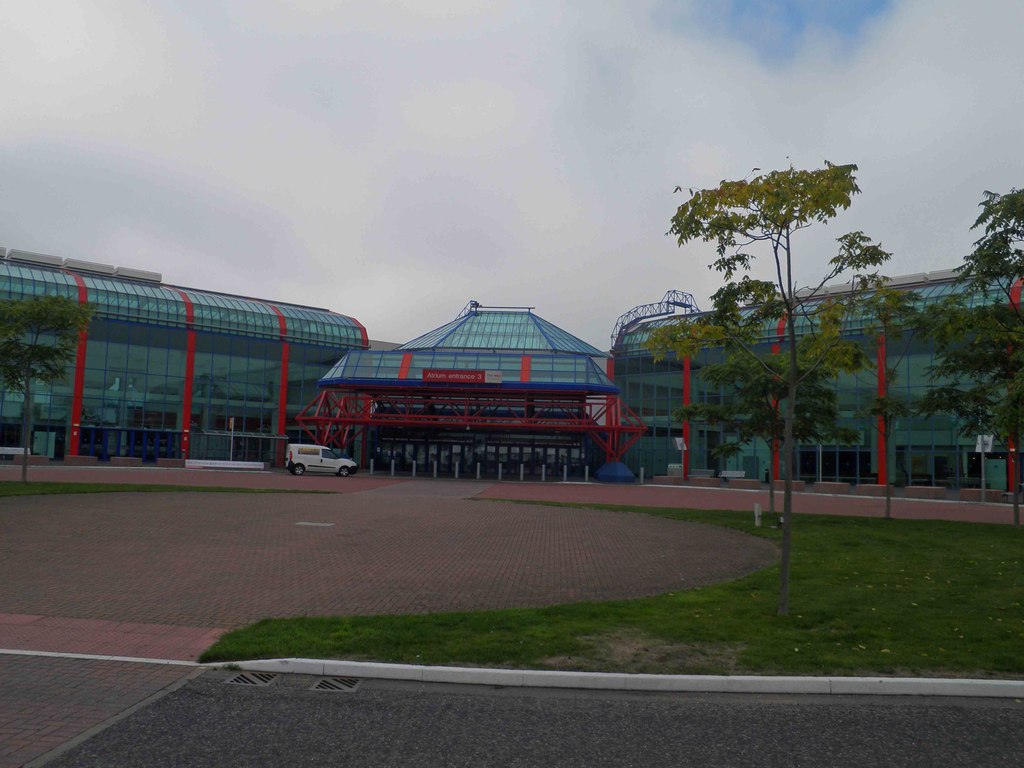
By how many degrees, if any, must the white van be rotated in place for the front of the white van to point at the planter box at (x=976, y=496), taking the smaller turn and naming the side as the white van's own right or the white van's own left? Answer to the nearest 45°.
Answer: approximately 45° to the white van's own right

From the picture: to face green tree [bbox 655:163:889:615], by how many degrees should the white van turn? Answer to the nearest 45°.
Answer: approximately 90° to its right

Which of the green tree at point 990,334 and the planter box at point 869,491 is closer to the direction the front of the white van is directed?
the planter box

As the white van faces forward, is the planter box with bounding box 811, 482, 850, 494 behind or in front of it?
in front

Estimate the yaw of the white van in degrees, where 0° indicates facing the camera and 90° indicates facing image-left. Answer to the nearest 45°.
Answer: approximately 270°

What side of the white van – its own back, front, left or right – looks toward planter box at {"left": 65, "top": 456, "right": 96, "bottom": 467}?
back

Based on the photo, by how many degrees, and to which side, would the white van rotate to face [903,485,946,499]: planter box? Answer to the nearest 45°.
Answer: approximately 45° to its right

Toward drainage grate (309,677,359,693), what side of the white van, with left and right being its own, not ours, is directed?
right

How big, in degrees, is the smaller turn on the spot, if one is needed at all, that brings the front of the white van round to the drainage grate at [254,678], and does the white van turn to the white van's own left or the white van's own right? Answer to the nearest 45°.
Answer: approximately 90° to the white van's own right

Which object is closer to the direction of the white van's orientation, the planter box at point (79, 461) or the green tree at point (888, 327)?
the green tree

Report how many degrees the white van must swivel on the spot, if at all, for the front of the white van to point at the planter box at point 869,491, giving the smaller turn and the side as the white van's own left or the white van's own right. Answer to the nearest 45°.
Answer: approximately 45° to the white van's own right

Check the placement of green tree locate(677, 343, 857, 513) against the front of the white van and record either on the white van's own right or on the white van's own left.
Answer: on the white van's own right

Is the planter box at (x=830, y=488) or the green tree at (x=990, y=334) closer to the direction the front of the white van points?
the planter box
